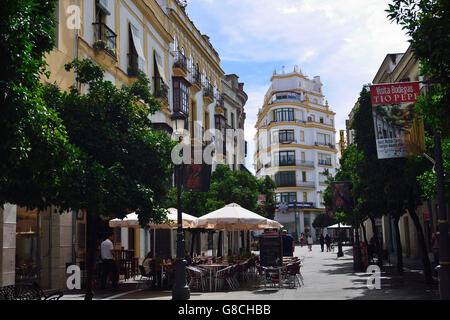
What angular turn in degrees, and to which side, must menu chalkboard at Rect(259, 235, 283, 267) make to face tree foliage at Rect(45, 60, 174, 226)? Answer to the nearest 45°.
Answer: approximately 45° to its right

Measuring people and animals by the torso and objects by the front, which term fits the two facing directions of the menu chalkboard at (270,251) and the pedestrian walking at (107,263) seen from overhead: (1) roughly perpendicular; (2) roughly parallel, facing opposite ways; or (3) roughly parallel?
roughly perpendicular

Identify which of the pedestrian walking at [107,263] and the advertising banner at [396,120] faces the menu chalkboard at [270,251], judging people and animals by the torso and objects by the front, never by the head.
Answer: the pedestrian walking

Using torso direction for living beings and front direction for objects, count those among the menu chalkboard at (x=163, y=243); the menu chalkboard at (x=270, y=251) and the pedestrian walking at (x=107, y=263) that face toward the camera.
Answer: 2

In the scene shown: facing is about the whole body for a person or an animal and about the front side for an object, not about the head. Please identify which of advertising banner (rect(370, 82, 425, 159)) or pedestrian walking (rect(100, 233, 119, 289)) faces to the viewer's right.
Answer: the pedestrian walking

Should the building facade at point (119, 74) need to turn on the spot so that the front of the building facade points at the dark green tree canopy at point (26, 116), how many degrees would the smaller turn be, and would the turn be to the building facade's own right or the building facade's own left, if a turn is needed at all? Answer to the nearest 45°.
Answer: approximately 45° to the building facade's own right

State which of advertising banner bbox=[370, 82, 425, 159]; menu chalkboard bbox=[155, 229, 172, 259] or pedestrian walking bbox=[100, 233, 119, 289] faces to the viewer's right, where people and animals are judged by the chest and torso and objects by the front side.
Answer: the pedestrian walking

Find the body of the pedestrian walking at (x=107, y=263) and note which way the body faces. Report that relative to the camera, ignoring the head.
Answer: to the viewer's right

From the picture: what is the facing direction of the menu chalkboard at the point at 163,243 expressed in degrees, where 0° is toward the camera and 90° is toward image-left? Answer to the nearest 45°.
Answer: approximately 0°
